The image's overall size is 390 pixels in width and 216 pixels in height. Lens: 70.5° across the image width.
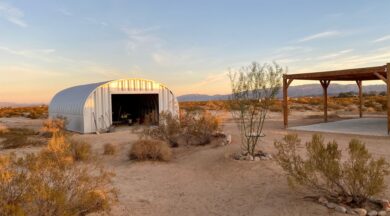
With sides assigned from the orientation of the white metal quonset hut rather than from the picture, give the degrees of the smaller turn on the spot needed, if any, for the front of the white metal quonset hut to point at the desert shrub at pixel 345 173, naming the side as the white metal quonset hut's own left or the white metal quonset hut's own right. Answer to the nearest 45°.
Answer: approximately 45° to the white metal quonset hut's own right

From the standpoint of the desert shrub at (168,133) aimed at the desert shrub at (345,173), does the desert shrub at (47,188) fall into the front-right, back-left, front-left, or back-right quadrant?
front-right

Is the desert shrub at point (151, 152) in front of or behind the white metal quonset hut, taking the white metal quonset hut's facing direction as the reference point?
in front

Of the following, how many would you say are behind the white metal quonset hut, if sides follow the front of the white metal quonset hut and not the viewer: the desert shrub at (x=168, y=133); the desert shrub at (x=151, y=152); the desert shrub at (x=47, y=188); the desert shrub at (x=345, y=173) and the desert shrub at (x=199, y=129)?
0

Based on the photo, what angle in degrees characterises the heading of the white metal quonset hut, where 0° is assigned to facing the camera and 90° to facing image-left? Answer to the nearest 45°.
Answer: approximately 315°

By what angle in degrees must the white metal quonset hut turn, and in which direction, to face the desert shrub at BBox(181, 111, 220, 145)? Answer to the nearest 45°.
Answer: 0° — it already faces it

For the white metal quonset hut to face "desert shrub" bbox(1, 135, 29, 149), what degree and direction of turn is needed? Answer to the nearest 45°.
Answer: approximately 90° to its right

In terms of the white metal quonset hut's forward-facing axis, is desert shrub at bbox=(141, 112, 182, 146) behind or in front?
in front

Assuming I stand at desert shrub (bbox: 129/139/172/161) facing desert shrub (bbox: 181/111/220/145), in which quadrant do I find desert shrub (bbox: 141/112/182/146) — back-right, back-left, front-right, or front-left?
front-left

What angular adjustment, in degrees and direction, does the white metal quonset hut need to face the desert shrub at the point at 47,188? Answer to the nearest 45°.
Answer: approximately 45° to its right

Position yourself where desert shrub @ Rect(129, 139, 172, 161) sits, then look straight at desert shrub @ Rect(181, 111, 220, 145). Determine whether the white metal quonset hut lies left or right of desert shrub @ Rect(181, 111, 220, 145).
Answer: left

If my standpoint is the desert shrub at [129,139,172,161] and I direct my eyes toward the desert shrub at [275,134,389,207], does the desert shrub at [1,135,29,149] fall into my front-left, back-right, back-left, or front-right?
back-right

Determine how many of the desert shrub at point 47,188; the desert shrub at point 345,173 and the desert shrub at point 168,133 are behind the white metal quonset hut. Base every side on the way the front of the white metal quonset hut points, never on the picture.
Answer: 0
